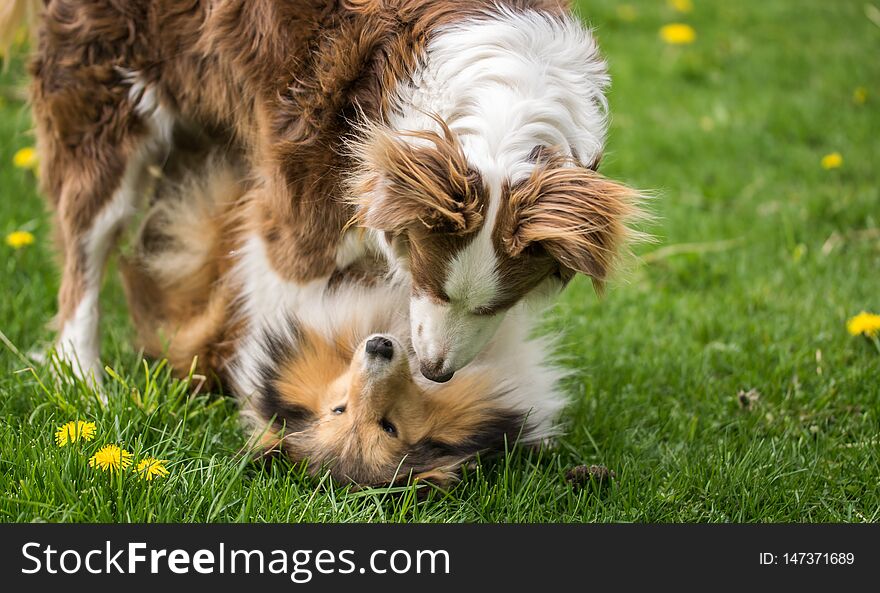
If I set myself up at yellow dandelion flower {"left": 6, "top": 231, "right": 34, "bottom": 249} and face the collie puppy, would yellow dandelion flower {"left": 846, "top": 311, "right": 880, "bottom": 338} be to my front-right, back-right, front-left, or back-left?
front-left

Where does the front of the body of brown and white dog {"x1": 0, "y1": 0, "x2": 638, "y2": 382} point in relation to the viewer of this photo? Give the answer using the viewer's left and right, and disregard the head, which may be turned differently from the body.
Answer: facing the viewer and to the right of the viewer

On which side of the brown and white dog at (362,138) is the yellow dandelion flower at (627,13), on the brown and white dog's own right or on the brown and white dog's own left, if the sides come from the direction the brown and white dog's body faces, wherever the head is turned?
on the brown and white dog's own left

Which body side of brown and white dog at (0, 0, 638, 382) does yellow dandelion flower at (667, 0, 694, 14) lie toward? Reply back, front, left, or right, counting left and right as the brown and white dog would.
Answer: left

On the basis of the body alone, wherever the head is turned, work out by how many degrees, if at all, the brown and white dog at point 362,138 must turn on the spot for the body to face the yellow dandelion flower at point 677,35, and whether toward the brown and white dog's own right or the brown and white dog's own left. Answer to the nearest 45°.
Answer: approximately 90° to the brown and white dog's own left

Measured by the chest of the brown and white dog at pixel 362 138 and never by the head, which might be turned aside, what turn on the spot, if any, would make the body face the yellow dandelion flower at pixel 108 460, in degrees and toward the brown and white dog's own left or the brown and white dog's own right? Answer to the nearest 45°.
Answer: approximately 90° to the brown and white dog's own right

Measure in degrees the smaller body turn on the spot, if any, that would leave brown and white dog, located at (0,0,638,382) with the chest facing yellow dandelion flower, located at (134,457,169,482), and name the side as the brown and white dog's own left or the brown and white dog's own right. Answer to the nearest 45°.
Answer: approximately 90° to the brown and white dog's own right

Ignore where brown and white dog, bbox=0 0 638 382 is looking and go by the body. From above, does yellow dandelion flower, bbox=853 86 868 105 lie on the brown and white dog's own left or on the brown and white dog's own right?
on the brown and white dog's own left

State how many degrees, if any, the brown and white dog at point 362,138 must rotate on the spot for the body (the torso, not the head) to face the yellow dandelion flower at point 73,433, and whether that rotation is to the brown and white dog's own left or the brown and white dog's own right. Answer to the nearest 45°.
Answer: approximately 90° to the brown and white dog's own right

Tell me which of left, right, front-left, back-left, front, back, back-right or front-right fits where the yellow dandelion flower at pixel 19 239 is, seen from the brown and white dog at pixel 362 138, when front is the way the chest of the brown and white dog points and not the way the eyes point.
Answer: back
